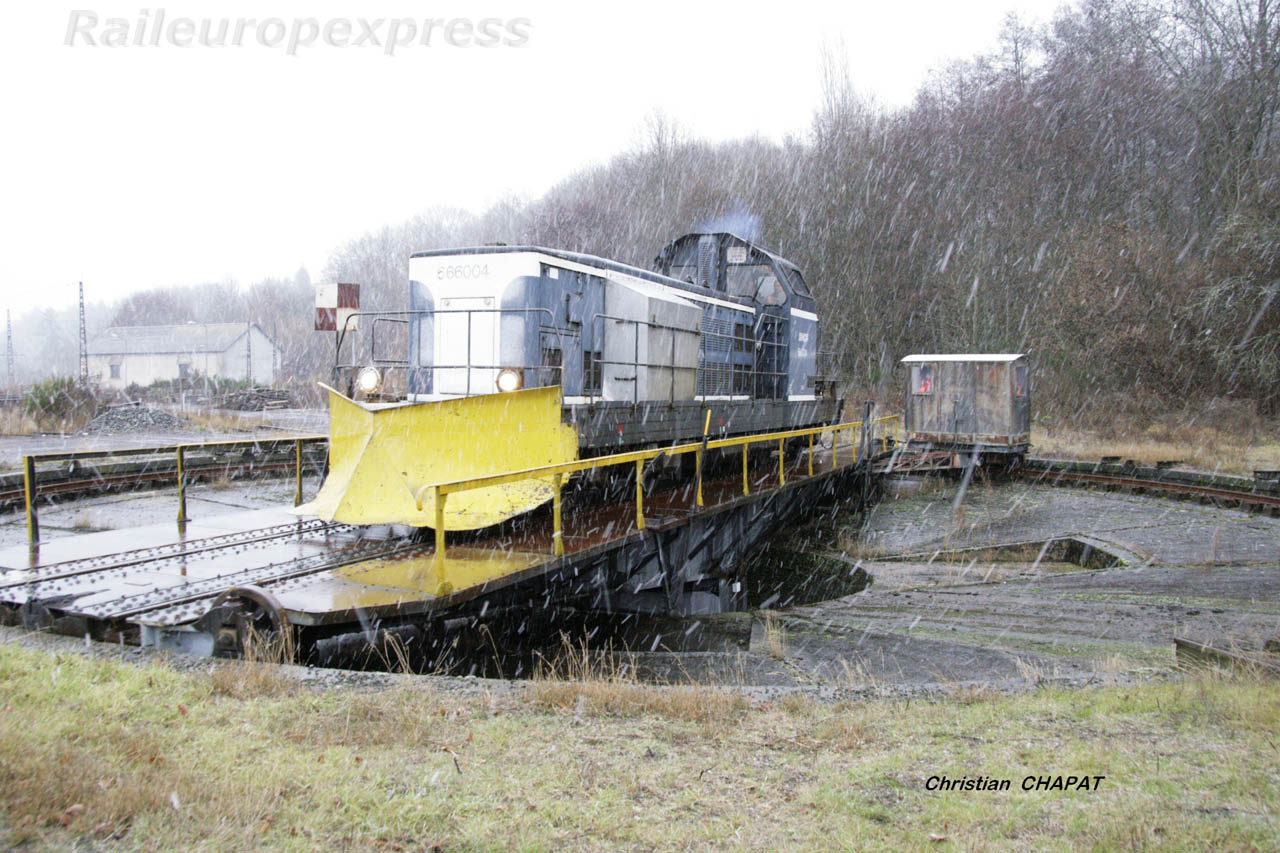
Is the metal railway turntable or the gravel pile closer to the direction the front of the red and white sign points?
the metal railway turntable

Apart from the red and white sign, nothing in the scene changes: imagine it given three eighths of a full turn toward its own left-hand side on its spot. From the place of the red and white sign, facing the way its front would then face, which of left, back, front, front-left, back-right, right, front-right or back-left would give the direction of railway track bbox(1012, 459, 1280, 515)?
front-right

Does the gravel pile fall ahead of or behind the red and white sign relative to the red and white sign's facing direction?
behind

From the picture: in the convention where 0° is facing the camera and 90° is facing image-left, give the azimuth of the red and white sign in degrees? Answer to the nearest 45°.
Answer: approximately 0°

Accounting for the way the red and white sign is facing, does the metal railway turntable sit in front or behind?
in front

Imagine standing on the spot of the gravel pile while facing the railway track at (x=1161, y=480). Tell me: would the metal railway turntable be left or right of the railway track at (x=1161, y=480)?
right
